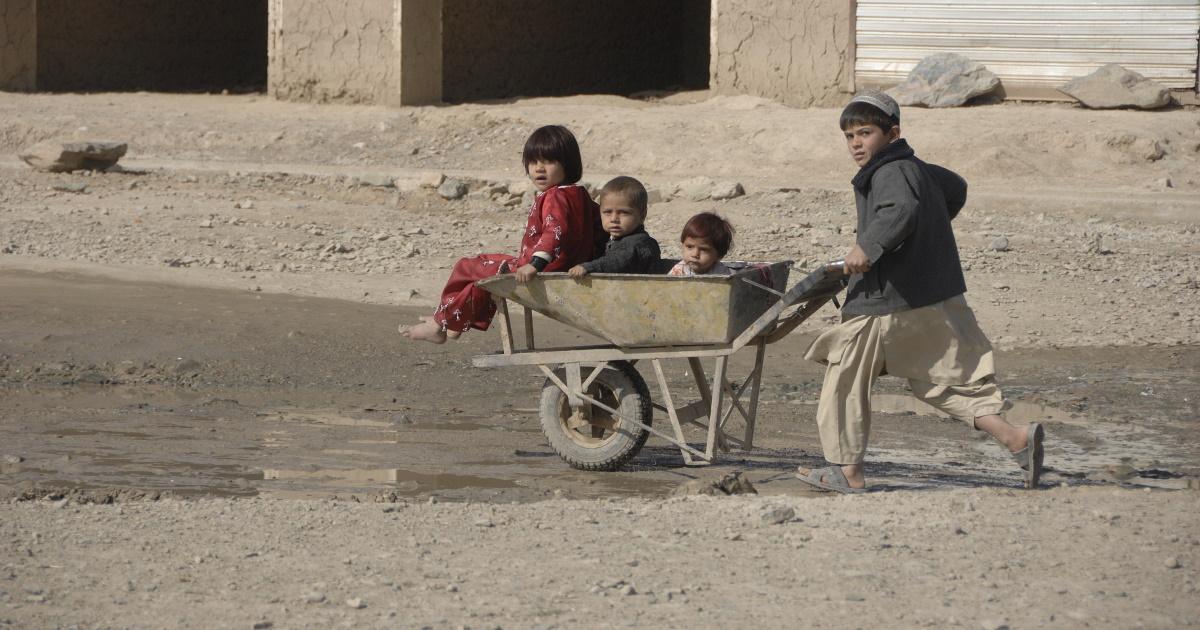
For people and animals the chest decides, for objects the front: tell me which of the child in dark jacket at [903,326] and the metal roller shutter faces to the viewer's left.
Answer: the child in dark jacket

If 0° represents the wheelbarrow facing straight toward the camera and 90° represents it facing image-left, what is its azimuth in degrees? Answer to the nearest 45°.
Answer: approximately 90°

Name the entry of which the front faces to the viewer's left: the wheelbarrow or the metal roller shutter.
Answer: the wheelbarrow

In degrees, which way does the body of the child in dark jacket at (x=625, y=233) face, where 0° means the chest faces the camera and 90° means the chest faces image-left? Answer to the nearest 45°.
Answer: approximately 45°

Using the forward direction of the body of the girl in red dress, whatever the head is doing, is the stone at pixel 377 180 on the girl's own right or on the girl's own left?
on the girl's own right

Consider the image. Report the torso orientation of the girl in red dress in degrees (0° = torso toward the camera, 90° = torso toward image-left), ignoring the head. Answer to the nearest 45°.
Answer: approximately 90°

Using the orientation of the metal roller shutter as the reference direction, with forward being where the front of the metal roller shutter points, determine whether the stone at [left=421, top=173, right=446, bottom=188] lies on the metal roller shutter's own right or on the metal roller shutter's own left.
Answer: on the metal roller shutter's own right

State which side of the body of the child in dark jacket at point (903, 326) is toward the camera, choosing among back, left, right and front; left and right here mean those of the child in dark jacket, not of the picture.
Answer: left

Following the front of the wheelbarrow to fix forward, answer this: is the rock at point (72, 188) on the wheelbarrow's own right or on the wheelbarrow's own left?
on the wheelbarrow's own right

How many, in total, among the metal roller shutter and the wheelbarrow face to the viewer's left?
1

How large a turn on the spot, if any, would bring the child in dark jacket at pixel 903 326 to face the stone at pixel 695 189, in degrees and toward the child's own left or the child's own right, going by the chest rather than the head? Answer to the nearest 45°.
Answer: approximately 90° to the child's own right

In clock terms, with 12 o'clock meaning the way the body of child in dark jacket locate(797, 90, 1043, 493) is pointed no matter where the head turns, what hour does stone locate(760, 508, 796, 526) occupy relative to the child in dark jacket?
The stone is roughly at 10 o'clock from the child in dark jacket.

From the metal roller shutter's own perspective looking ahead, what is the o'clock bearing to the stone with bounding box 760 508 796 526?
The stone is roughly at 12 o'clock from the metal roller shutter.
